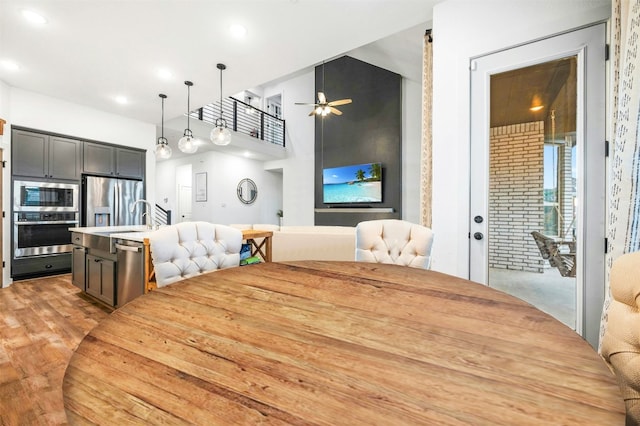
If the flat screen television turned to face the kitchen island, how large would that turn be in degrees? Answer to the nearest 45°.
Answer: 0° — it already faces it

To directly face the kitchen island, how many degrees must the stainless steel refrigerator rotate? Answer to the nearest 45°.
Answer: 0° — it already faces it

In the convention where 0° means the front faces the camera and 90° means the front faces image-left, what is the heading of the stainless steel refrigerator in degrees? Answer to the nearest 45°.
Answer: approximately 0°

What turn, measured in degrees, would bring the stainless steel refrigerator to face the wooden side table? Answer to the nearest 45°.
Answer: approximately 45° to its left

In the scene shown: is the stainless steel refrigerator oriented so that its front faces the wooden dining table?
yes

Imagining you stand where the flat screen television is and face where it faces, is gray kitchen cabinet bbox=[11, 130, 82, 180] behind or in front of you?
in front

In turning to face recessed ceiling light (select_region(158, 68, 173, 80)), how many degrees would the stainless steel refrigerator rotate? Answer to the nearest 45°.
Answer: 0° — it already faces it

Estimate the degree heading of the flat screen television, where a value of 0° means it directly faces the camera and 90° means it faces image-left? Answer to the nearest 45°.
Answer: approximately 45°

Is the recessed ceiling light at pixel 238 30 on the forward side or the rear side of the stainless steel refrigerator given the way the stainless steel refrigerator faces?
on the forward side

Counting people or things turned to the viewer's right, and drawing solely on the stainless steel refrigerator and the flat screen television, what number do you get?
0
